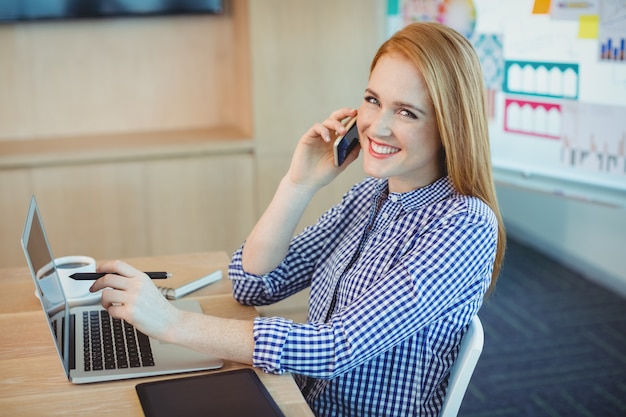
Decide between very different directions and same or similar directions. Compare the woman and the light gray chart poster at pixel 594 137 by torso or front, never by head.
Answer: same or similar directions

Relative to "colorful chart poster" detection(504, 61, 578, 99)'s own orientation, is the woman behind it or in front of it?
in front

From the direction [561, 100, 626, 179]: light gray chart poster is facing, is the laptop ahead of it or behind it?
ahead

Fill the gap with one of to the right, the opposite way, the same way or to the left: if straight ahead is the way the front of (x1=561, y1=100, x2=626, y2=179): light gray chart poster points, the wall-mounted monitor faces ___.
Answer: to the left

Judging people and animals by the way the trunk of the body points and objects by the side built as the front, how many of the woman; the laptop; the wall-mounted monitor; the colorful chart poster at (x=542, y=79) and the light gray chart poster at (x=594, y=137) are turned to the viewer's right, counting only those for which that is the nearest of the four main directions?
1

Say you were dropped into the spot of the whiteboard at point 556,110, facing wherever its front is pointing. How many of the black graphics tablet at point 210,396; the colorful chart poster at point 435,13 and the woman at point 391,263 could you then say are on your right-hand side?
1

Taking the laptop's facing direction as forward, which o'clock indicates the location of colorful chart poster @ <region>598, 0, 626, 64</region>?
The colorful chart poster is roughly at 11 o'clock from the laptop.

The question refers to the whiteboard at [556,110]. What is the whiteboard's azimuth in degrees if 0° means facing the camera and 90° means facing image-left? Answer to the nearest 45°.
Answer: approximately 45°

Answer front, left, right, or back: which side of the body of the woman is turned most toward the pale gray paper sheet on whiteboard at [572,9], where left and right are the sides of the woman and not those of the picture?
back

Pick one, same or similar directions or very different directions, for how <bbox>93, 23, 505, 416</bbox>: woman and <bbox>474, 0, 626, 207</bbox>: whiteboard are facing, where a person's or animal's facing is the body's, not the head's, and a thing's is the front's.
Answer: same or similar directions

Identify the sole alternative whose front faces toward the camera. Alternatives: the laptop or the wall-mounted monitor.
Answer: the wall-mounted monitor

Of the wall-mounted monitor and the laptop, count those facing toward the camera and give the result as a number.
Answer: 1

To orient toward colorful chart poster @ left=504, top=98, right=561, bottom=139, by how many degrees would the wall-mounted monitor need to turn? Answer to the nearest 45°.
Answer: approximately 45° to its left

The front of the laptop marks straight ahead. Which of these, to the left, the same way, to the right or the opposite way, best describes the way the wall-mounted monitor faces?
to the right

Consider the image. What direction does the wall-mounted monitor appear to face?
toward the camera
